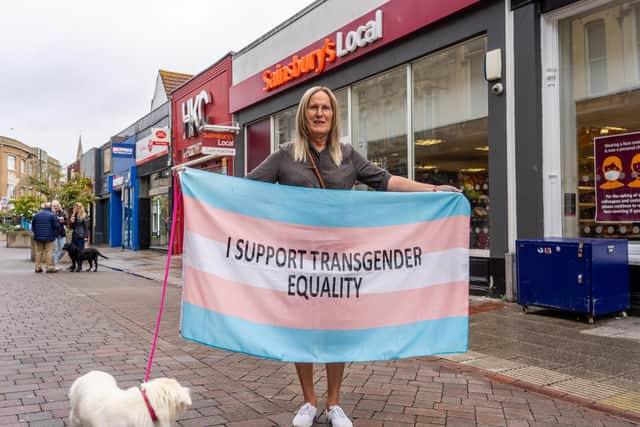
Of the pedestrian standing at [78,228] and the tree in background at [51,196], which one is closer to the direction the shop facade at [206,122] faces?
the pedestrian standing

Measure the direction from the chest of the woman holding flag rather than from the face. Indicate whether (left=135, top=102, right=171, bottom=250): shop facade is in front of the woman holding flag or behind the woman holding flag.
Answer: behind

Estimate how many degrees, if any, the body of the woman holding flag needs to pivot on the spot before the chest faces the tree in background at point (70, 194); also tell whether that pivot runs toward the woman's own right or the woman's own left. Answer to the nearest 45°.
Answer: approximately 135° to the woman's own right

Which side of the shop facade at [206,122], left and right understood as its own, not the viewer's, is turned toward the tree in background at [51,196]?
right

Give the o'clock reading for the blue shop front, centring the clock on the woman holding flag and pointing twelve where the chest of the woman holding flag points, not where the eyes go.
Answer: The blue shop front is roughly at 5 o'clock from the woman holding flag.

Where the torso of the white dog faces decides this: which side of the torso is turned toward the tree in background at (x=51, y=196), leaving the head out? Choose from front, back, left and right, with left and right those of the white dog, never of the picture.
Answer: left

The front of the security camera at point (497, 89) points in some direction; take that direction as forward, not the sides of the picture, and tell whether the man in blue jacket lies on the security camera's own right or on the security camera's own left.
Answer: on the security camera's own right

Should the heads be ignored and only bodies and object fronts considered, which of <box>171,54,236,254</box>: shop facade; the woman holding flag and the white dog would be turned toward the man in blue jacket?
the shop facade

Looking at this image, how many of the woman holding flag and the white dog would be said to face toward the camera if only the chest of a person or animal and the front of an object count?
1
